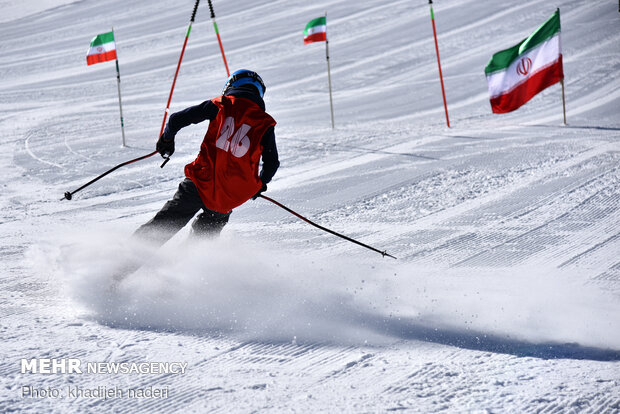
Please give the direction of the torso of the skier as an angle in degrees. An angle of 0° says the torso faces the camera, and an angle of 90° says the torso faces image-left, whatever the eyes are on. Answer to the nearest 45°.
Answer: approximately 180°

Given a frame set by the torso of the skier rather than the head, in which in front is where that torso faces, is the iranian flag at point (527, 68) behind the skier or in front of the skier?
in front

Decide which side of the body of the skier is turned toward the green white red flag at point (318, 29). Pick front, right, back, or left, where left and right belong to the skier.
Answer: front

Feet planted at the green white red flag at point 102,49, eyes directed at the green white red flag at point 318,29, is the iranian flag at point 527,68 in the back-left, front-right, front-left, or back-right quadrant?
front-right

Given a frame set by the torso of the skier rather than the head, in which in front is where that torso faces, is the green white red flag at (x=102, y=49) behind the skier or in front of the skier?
in front

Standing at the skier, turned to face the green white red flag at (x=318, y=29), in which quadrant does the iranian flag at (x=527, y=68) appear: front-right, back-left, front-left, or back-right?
front-right
